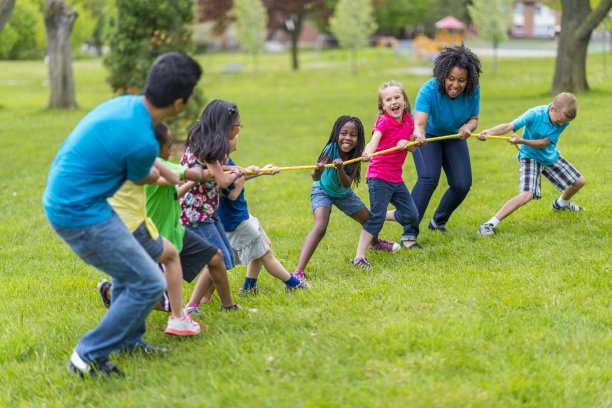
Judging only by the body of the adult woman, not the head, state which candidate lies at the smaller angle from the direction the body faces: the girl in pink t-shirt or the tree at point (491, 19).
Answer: the girl in pink t-shirt

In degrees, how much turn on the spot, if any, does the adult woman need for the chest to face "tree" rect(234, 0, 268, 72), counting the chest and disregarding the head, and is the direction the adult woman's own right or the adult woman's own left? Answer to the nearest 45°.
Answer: approximately 180°

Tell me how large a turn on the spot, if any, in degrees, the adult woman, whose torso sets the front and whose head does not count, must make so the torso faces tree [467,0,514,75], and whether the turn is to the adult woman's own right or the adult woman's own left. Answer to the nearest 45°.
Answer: approximately 180°

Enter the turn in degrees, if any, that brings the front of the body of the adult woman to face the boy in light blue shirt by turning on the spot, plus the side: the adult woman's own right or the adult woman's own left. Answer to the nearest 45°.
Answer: approximately 90° to the adult woman's own left

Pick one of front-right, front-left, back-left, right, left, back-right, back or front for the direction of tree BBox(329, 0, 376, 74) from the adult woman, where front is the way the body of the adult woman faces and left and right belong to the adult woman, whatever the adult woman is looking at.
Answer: back

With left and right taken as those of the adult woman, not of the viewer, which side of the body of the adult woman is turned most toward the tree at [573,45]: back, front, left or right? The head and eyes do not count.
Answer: back

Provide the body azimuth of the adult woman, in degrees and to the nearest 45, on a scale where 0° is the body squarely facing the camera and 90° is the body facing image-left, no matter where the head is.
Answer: approximately 0°

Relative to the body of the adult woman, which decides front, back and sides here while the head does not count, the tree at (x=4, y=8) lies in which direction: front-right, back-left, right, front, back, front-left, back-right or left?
back-right
